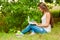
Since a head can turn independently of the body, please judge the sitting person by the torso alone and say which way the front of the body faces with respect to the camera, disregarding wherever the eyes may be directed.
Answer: to the viewer's left
